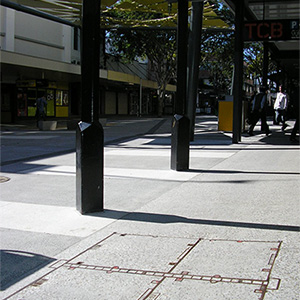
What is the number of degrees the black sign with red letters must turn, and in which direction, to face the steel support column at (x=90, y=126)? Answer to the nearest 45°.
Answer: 0° — it already faces it

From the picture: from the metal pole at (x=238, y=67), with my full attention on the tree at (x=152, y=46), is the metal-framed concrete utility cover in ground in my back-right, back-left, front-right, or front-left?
back-left

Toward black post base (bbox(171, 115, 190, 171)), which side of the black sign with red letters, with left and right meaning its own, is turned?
front

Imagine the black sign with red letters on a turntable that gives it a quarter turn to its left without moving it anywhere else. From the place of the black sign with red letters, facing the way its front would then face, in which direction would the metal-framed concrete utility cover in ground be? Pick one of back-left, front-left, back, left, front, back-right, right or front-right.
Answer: right

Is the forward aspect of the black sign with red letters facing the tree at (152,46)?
no

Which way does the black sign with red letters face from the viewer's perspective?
toward the camera
